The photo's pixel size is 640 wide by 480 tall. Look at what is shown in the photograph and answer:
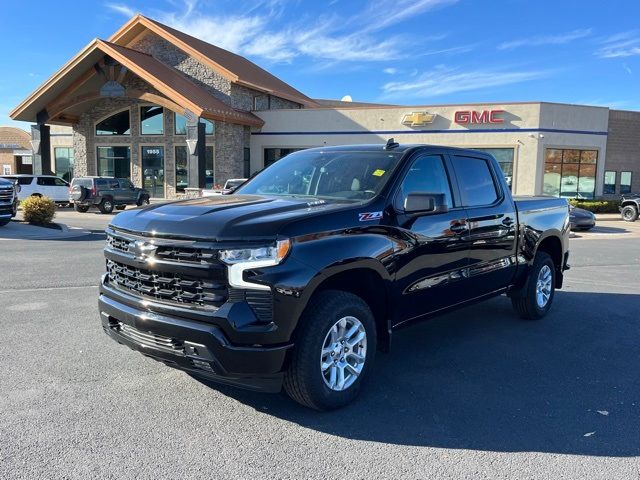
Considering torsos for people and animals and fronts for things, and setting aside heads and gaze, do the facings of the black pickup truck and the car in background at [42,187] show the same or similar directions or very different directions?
very different directions

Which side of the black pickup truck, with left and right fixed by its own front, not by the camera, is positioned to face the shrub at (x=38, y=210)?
right

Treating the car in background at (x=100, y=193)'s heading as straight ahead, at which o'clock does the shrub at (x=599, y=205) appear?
The shrub is roughly at 2 o'clock from the car in background.

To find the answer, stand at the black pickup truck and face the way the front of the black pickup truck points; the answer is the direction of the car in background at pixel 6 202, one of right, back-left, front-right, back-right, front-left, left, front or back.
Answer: right

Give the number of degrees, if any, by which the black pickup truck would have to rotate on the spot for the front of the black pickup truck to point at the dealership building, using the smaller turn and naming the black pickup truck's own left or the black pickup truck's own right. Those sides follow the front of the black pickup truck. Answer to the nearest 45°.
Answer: approximately 135° to the black pickup truck's own right

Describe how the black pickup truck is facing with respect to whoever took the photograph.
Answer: facing the viewer and to the left of the viewer

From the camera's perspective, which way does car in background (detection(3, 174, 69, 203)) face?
to the viewer's right

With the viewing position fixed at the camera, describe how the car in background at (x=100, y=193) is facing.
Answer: facing away from the viewer and to the right of the viewer

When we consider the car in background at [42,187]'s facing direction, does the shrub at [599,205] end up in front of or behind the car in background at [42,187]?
in front
